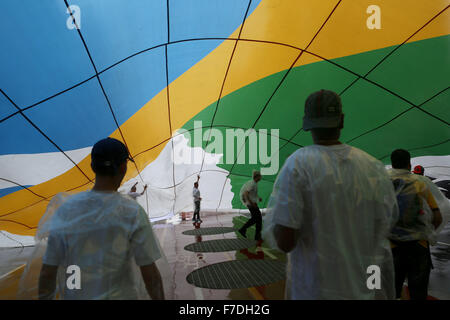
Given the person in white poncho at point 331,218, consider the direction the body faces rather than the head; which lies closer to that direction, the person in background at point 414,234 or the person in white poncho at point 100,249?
the person in background

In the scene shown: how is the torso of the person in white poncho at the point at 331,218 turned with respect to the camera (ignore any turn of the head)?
away from the camera

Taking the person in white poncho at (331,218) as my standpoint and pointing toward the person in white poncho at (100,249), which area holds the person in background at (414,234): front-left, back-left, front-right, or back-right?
back-right

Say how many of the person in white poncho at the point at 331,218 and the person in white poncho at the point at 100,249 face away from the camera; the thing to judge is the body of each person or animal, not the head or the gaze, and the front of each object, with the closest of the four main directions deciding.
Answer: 2

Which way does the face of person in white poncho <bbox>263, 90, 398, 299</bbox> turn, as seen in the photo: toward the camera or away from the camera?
away from the camera

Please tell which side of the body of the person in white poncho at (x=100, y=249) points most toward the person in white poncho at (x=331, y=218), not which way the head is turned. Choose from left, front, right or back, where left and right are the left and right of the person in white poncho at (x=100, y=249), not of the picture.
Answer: right

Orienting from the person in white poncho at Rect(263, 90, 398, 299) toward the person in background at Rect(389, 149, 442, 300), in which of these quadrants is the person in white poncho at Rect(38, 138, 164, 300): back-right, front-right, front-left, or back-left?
back-left

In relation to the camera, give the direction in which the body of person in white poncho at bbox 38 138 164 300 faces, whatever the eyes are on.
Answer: away from the camera
